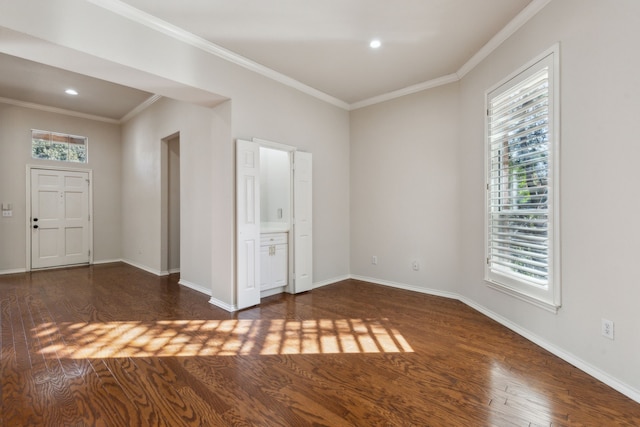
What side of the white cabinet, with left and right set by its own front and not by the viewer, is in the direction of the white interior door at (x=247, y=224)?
right

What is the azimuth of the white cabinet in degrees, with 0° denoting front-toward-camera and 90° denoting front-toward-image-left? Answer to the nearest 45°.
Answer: approximately 315°

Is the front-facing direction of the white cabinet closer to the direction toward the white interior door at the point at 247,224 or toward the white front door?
the white interior door

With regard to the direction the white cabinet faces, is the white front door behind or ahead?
behind
